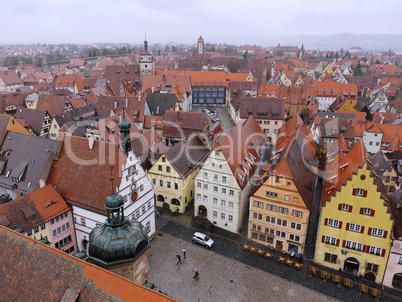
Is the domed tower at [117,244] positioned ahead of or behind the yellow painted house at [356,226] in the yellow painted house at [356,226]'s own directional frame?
ahead

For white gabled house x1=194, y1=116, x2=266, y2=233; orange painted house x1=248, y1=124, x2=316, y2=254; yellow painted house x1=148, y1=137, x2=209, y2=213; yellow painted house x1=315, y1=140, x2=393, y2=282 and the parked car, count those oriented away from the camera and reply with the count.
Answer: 0

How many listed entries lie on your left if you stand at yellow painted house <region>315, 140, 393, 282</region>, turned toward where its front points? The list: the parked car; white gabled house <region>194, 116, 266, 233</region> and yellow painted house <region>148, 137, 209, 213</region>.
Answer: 0

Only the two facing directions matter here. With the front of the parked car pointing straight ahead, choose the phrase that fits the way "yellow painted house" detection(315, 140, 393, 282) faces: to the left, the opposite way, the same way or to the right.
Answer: to the right

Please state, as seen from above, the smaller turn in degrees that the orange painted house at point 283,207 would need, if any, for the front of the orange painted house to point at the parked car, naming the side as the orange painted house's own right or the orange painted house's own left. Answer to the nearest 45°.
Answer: approximately 45° to the orange painted house's own right

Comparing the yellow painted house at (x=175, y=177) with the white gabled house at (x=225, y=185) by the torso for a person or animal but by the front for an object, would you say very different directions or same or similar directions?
same or similar directions

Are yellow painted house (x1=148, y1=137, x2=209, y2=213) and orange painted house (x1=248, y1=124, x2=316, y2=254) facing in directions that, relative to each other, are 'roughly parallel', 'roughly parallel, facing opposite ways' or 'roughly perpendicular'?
roughly parallel

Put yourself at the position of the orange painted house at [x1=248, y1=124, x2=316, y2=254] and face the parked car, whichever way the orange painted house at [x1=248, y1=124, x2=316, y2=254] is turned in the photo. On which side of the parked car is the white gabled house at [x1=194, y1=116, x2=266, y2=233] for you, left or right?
right

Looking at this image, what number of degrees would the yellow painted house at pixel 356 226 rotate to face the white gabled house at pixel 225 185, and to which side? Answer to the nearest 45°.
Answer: approximately 90° to its right

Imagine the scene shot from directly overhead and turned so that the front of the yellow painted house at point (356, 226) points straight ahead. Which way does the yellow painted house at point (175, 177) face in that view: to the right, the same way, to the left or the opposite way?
the same way

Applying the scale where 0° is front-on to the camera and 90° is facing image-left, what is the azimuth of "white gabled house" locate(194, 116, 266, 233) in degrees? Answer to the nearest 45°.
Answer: approximately 45°

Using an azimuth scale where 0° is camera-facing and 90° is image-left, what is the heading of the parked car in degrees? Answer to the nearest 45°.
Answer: approximately 315°

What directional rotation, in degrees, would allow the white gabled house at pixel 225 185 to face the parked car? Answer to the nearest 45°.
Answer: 0° — it already faces it

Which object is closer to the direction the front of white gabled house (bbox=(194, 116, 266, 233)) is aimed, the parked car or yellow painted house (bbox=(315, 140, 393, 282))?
the parked car

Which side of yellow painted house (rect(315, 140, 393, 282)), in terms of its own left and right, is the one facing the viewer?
front

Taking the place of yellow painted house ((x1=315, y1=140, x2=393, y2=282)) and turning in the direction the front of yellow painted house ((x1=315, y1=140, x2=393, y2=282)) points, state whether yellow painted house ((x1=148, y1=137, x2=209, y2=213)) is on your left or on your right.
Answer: on your right

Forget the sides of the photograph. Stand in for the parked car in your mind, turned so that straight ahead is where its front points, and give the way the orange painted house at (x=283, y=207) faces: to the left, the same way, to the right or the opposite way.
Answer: to the right

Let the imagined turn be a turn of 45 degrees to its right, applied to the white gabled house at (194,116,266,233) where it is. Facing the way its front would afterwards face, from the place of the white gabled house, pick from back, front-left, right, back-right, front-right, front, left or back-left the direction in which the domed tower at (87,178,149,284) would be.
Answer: left

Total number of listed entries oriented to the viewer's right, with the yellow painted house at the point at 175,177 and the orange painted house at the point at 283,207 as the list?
0

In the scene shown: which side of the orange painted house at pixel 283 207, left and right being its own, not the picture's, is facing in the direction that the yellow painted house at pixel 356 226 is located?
left

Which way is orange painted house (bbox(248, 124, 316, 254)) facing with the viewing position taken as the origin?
facing the viewer and to the left of the viewer
